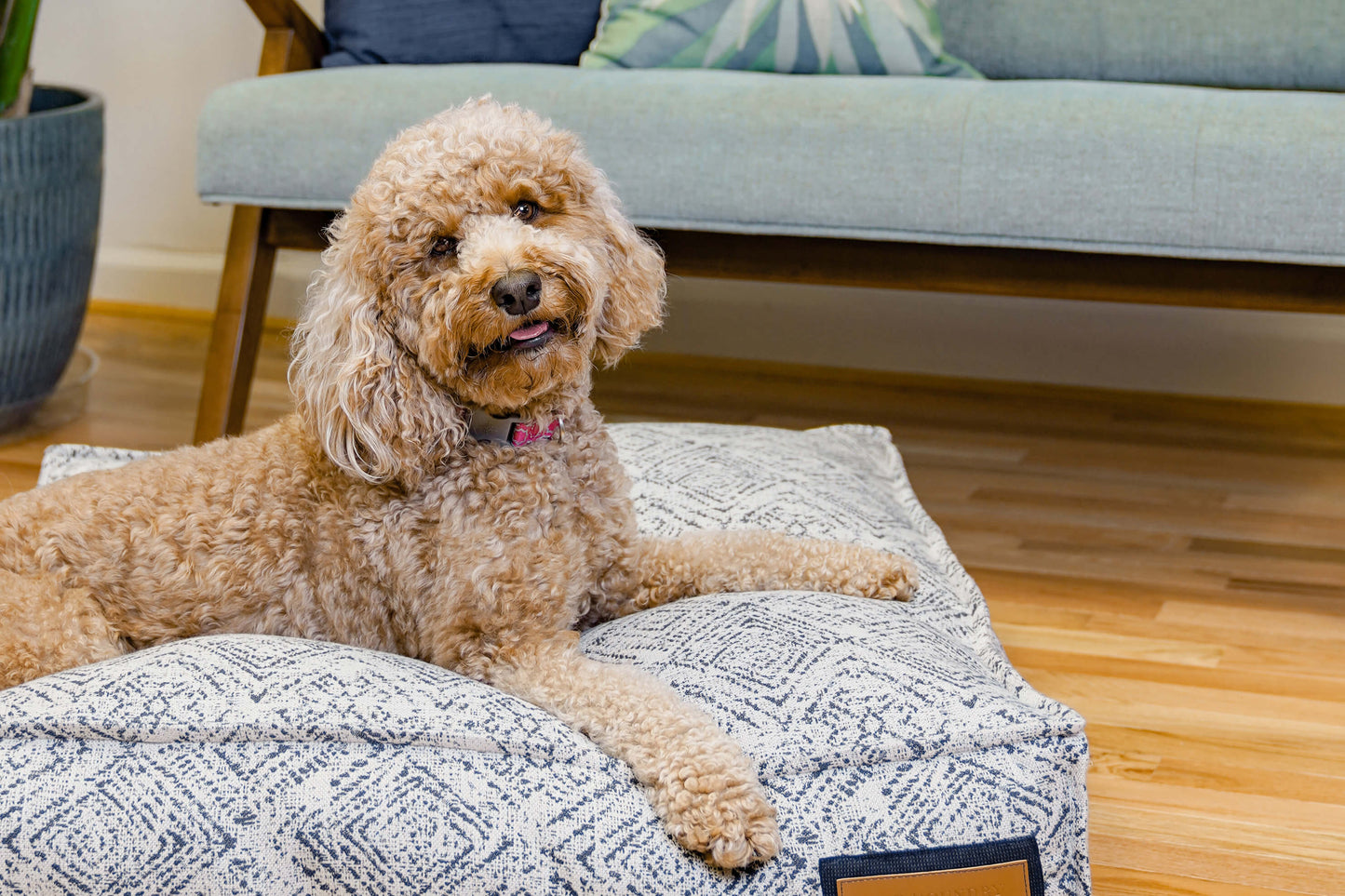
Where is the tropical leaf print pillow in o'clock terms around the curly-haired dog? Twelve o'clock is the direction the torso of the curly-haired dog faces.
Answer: The tropical leaf print pillow is roughly at 8 o'clock from the curly-haired dog.

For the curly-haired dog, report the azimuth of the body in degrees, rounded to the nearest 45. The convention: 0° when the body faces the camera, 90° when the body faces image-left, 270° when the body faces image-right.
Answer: approximately 315°

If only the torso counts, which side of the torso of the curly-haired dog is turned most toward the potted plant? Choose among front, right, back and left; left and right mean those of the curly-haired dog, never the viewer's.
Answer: back

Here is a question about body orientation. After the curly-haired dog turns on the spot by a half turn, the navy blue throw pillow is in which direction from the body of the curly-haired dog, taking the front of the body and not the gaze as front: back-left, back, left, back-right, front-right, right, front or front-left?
front-right

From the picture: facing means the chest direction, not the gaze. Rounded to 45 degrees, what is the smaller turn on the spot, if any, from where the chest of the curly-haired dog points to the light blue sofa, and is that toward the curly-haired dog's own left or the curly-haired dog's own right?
approximately 90° to the curly-haired dog's own left
